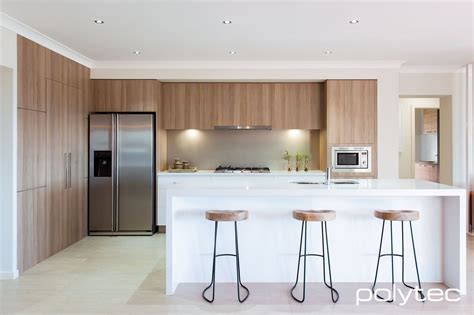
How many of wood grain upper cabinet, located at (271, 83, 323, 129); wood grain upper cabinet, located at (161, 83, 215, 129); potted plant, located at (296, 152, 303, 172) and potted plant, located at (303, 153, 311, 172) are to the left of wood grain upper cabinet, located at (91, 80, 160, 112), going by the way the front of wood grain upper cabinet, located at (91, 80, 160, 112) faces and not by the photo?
4

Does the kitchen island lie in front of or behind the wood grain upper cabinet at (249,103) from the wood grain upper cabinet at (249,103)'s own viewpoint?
in front

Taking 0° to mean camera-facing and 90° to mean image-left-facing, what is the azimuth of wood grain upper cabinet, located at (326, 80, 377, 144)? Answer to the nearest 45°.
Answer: approximately 0°

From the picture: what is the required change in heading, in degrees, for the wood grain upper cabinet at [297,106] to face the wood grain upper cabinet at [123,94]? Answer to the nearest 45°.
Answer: approximately 90° to its right

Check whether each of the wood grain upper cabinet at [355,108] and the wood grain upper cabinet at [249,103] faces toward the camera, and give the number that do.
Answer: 2

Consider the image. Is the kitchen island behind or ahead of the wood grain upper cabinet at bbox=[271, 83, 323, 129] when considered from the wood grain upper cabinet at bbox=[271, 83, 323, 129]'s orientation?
ahead

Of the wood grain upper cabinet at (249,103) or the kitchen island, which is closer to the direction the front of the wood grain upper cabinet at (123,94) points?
the kitchen island

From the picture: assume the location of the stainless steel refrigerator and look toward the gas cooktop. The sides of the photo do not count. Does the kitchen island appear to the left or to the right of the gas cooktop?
right

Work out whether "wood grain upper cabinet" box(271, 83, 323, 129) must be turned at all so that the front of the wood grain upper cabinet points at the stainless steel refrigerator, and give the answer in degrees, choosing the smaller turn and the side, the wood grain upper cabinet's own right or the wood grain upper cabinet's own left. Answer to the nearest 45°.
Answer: approximately 90° to the wood grain upper cabinet's own right
